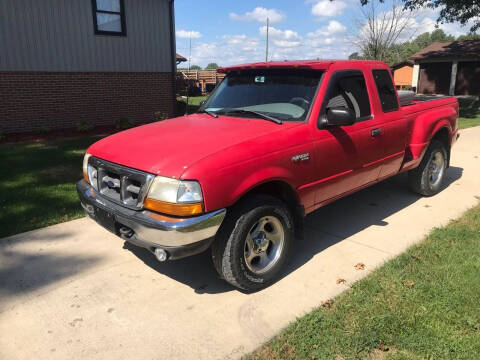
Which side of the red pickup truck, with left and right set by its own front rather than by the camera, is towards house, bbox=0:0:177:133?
right

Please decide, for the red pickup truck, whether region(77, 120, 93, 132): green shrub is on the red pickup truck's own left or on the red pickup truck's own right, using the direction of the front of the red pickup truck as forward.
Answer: on the red pickup truck's own right

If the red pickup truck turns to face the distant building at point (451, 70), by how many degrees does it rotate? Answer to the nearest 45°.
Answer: approximately 180°

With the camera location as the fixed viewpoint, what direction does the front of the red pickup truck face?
facing the viewer and to the left of the viewer

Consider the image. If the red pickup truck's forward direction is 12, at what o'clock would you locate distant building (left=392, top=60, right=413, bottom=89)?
The distant building is roughly at 5 o'clock from the red pickup truck.

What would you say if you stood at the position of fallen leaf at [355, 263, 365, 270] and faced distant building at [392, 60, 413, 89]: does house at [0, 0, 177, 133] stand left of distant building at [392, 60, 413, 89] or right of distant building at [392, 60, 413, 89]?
left

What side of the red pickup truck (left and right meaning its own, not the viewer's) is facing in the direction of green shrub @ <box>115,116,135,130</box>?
right
